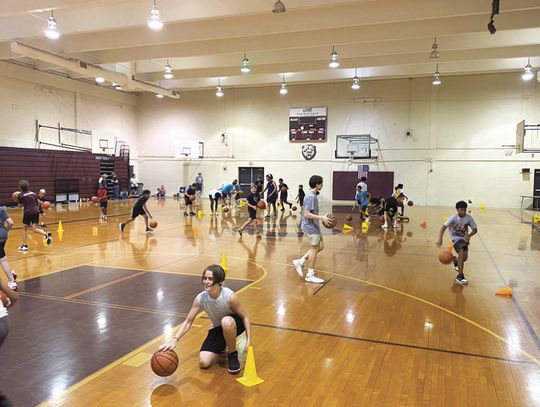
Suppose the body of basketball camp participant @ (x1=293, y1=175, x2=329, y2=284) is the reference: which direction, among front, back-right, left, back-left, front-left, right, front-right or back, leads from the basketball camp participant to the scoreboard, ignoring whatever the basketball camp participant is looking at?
left

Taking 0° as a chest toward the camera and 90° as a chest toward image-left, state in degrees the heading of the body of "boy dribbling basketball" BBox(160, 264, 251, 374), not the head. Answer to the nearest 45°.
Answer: approximately 45°

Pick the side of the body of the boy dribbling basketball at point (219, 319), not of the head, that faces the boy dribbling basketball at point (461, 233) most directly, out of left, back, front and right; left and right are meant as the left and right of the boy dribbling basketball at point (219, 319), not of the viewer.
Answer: back

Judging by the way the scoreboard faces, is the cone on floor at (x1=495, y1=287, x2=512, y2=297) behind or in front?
in front

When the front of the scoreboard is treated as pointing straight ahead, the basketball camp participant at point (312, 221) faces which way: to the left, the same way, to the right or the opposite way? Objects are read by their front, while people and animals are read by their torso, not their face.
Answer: to the left

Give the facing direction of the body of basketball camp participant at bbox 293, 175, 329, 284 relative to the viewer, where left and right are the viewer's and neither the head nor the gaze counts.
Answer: facing to the right of the viewer

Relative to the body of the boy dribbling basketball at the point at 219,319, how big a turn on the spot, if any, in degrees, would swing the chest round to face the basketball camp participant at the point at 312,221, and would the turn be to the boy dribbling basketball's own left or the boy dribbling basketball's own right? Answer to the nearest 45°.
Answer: approximately 180°

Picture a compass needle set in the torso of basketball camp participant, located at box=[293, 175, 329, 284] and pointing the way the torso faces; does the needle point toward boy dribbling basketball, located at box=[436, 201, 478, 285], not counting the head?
yes

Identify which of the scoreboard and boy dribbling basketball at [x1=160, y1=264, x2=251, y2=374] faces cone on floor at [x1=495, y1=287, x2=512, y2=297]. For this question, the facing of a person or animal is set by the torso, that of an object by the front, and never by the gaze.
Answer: the scoreboard

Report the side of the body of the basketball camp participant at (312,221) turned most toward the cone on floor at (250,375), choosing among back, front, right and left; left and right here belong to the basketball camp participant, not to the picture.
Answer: right

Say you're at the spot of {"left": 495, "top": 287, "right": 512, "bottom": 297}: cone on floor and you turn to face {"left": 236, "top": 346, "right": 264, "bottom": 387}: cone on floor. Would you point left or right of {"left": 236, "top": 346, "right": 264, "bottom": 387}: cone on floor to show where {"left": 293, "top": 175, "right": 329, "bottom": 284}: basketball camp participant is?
right

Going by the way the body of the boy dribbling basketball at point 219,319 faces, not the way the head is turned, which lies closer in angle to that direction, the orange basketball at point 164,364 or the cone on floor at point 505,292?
the orange basketball

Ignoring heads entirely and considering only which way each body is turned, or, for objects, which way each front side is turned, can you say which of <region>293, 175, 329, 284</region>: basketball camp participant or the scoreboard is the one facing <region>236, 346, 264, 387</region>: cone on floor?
the scoreboard

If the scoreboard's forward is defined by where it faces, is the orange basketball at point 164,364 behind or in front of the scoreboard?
in front

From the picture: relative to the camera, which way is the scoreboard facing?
toward the camera

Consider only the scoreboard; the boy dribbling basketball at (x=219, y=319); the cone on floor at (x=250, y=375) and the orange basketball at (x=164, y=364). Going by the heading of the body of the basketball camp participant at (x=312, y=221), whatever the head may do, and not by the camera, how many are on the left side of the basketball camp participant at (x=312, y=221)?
1

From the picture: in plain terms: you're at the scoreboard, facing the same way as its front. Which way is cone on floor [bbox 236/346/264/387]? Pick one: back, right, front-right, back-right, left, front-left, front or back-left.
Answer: front
